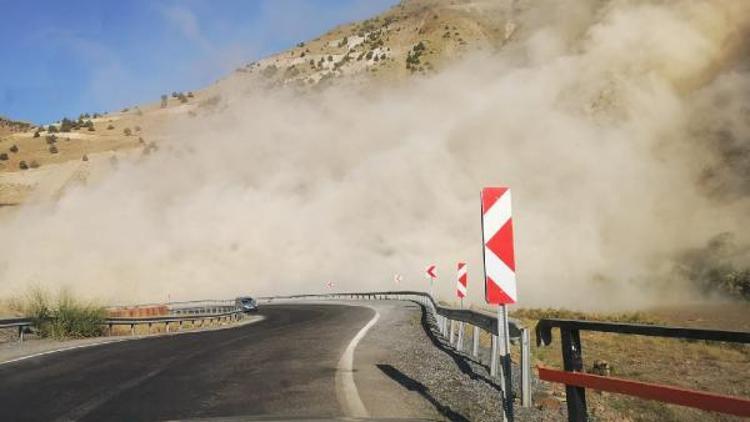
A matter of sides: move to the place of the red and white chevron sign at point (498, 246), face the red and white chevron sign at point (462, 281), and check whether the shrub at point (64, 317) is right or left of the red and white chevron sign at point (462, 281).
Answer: left

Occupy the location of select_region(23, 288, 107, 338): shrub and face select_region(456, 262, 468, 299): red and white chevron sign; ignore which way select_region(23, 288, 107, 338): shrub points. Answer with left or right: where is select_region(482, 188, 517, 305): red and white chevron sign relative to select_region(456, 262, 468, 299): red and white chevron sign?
right

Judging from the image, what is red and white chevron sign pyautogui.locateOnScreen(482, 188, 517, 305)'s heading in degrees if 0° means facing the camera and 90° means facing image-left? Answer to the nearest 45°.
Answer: approximately 0°

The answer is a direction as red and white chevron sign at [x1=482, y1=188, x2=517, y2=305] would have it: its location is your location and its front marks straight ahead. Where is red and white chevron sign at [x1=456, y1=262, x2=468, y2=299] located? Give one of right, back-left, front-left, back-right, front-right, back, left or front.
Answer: back

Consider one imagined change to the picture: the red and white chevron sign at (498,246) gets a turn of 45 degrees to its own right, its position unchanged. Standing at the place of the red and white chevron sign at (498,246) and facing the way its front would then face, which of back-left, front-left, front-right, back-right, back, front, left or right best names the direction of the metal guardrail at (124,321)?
right

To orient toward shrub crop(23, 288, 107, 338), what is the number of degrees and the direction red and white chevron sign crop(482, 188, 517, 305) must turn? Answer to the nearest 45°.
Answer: approximately 135° to its right
